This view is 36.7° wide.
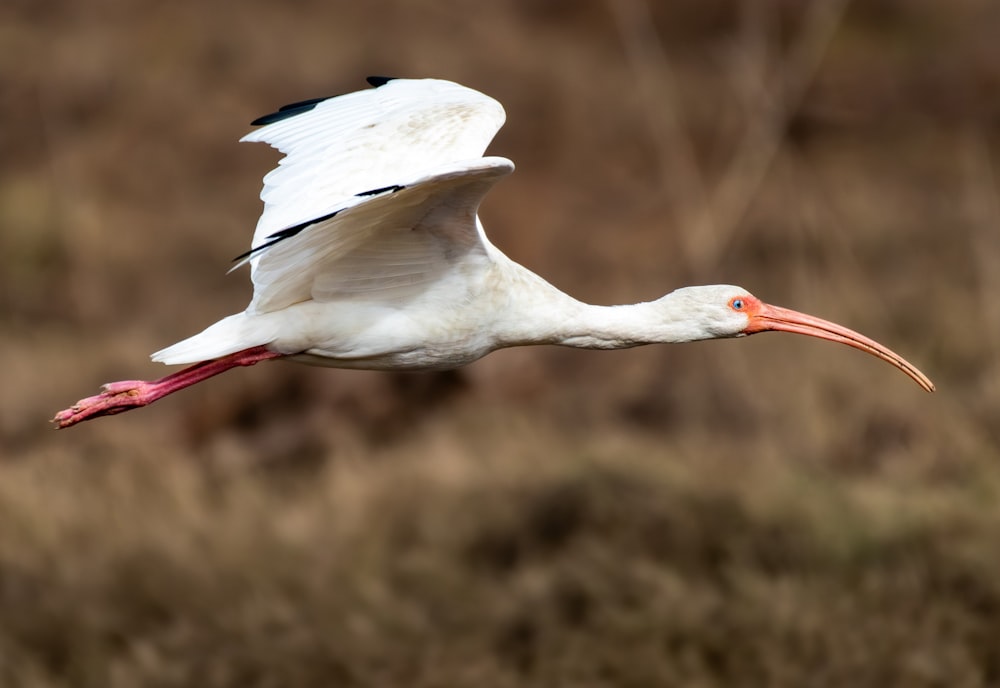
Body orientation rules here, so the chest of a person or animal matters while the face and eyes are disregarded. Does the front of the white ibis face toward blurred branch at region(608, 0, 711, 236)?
no

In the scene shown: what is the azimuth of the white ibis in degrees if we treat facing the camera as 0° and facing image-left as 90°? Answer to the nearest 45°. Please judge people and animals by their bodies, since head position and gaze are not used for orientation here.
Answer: approximately 270°

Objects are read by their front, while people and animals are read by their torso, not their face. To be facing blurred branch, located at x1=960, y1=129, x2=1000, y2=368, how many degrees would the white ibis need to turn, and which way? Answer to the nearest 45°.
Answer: approximately 45° to its left

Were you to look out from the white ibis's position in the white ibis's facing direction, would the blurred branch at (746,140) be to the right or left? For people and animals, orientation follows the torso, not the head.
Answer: on its left
